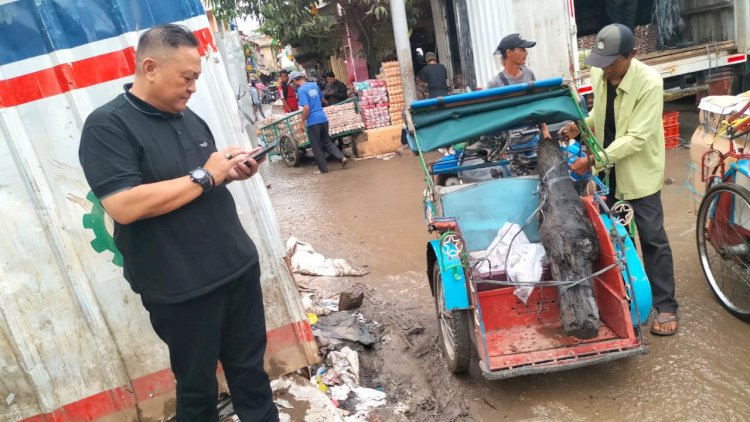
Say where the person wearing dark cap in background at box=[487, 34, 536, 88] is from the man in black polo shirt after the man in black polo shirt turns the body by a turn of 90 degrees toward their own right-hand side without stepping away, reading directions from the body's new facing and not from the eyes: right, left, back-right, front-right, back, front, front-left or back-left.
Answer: back

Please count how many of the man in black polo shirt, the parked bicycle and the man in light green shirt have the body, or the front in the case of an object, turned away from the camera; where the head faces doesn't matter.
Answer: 0

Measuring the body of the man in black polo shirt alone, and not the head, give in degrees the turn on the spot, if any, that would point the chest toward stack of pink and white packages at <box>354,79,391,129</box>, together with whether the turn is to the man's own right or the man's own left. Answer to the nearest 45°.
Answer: approximately 90° to the man's own left

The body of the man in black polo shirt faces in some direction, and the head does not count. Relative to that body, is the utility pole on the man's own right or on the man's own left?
on the man's own left

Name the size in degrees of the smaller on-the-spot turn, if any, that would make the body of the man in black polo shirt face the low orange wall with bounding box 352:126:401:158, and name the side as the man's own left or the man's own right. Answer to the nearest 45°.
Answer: approximately 90° to the man's own left

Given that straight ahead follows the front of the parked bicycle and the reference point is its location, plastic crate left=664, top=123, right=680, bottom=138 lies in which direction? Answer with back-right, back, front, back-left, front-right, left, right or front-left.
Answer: back-right

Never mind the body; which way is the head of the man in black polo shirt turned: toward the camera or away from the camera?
toward the camera

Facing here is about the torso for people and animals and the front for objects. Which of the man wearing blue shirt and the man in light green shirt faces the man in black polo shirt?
the man in light green shirt

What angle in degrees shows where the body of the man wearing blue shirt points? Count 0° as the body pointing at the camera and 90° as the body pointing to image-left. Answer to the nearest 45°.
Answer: approximately 135°

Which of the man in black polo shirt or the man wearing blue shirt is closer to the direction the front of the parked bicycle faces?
the man in black polo shirt

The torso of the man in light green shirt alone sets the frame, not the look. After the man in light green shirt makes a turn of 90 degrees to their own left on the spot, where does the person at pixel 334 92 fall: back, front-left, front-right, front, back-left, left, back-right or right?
back

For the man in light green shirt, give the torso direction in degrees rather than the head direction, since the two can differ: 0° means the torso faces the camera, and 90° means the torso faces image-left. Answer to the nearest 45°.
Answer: approximately 45°

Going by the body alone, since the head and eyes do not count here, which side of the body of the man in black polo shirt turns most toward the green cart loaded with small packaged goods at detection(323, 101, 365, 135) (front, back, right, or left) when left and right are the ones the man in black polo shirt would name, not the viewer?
left
